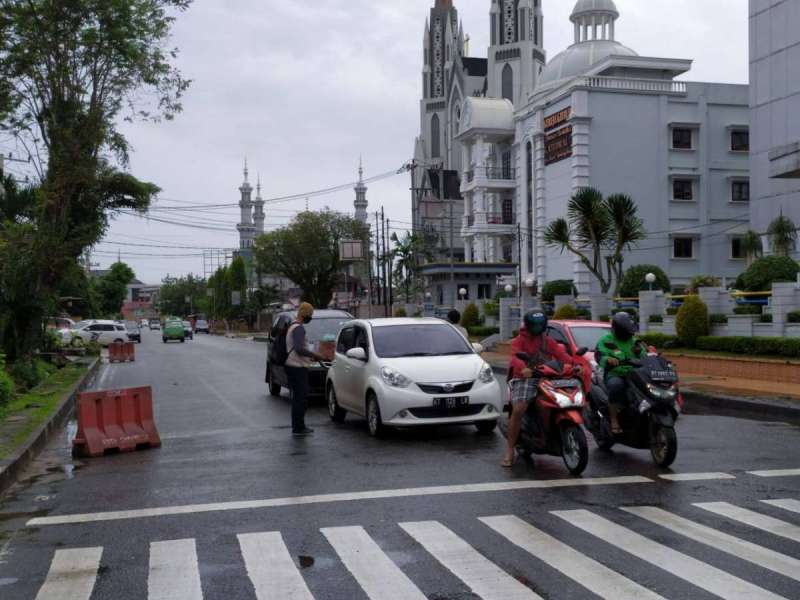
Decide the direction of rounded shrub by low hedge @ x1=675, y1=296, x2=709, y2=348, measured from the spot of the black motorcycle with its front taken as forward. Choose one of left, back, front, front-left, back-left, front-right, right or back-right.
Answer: back-left

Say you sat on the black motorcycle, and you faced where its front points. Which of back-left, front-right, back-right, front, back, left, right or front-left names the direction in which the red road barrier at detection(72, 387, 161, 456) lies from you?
back-right

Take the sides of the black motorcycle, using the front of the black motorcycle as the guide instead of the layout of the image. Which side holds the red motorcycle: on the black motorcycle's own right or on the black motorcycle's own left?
on the black motorcycle's own right

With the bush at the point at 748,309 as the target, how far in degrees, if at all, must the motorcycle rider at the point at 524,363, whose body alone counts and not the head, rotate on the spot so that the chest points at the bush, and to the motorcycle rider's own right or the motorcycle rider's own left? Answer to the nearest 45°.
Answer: approximately 135° to the motorcycle rider's own left

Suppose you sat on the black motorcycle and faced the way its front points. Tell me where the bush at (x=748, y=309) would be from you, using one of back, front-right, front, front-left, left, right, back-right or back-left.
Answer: back-left

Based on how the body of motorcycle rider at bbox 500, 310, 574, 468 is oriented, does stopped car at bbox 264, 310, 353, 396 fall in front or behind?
behind

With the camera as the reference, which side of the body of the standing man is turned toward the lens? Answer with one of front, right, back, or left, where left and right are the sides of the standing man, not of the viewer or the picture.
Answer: right

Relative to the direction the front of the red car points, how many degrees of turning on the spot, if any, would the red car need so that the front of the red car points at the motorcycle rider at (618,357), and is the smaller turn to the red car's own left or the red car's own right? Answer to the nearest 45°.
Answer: approximately 45° to the red car's own right

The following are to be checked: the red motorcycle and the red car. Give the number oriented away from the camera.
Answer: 0

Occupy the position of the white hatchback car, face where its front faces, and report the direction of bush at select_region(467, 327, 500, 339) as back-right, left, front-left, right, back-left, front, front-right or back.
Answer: back-left

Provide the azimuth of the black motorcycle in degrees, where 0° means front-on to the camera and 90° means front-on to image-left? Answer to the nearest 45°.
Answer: approximately 315°

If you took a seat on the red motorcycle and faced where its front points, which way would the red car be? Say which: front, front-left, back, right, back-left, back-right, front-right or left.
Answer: back-left
